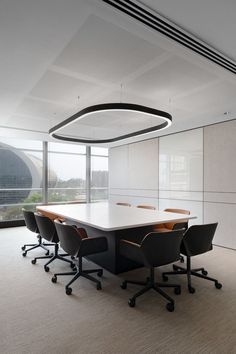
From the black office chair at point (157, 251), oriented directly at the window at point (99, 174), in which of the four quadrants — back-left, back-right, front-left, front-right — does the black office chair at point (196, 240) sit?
front-right

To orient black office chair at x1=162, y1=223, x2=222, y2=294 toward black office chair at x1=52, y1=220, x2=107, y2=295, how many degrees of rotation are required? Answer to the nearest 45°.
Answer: approximately 45° to its left

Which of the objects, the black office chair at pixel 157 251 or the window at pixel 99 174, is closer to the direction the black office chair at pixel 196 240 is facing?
the window

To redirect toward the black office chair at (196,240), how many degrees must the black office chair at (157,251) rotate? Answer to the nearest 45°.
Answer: approximately 90° to its right

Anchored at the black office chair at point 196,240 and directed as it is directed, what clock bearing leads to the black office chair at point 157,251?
the black office chair at point 157,251 is roughly at 9 o'clock from the black office chair at point 196,240.

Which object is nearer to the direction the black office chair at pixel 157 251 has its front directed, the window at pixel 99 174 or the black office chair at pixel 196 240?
the window

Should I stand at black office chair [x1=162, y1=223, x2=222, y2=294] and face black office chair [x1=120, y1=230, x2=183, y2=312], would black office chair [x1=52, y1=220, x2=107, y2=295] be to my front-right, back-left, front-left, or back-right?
front-right

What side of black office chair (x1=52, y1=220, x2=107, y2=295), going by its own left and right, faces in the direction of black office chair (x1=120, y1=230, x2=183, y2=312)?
right

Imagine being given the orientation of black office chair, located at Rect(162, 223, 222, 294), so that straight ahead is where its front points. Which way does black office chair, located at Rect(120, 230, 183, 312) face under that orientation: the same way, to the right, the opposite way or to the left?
the same way

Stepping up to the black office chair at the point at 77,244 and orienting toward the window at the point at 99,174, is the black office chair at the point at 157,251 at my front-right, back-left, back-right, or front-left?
back-right

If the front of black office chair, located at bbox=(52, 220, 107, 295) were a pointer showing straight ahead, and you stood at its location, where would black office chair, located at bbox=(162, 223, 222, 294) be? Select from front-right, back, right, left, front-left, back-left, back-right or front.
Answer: front-right

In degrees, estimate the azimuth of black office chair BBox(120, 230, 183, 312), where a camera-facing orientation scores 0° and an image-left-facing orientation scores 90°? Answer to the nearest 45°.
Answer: approximately 135°

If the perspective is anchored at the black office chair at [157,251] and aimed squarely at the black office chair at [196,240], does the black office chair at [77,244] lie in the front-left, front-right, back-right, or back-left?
back-left

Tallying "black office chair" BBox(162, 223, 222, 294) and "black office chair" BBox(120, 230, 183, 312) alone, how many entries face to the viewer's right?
0

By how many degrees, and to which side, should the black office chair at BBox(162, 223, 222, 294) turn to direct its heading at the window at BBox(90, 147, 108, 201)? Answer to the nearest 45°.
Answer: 0° — it already faces it

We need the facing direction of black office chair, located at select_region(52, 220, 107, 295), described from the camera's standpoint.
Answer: facing away from the viewer and to the right of the viewer

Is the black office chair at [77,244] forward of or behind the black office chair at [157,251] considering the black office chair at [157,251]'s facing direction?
forward
